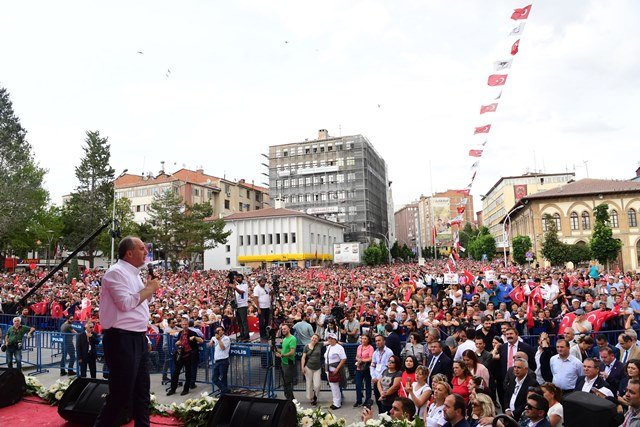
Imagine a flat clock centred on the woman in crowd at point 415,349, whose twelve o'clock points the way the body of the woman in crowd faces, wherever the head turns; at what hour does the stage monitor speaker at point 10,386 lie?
The stage monitor speaker is roughly at 12 o'clock from the woman in crowd.

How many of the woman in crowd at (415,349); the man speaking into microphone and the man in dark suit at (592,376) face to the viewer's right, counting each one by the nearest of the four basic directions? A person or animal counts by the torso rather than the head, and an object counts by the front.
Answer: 1

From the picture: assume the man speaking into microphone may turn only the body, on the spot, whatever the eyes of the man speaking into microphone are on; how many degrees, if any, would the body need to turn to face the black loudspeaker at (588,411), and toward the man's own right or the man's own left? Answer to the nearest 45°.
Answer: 0° — they already face it

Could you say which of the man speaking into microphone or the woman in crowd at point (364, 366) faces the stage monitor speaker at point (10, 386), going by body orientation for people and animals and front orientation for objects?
the woman in crowd

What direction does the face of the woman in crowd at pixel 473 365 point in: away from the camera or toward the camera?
toward the camera

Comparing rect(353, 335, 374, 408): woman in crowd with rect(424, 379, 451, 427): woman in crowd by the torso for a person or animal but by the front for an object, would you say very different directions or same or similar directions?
same or similar directions

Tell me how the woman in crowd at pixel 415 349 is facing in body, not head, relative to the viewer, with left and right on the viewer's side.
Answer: facing the viewer and to the left of the viewer

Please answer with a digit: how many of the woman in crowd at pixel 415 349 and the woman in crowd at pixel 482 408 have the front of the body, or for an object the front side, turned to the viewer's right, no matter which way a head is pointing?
0

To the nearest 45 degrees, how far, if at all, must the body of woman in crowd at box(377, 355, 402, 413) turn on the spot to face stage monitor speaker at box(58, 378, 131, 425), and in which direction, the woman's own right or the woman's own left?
0° — they already face it

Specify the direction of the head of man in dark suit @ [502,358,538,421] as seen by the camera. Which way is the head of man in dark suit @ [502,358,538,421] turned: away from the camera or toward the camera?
toward the camera

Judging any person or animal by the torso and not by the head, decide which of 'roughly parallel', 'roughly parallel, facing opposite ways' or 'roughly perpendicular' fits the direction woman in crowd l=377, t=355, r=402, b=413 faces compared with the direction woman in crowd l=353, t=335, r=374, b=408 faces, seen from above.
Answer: roughly parallel

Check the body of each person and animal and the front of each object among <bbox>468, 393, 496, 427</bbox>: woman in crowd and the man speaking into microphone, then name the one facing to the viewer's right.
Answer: the man speaking into microphone

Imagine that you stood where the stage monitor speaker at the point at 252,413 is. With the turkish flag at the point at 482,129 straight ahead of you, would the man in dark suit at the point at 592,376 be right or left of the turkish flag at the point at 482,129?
right

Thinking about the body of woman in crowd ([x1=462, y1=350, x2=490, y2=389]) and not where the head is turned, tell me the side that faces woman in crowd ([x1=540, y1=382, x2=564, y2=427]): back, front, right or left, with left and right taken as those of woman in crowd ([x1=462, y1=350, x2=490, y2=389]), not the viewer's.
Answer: left

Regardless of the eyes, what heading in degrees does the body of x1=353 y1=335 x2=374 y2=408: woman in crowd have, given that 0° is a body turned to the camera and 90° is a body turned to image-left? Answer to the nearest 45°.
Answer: approximately 45°

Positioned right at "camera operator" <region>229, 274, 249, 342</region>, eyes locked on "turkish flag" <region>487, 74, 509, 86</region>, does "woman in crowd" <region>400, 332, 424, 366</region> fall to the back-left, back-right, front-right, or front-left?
front-right

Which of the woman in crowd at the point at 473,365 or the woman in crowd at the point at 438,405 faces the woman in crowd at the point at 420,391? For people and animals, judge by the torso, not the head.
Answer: the woman in crowd at the point at 473,365

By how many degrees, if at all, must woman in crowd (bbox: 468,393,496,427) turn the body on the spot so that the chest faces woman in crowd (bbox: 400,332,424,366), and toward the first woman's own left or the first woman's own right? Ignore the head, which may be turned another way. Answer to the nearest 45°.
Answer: approximately 135° to the first woman's own right

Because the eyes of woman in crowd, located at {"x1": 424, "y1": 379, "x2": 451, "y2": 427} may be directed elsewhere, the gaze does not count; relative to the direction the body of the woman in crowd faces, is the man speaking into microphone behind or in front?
in front

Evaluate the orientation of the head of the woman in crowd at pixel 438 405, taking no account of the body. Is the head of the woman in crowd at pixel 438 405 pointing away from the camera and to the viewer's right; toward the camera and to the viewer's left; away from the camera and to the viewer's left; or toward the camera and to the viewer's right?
toward the camera and to the viewer's left

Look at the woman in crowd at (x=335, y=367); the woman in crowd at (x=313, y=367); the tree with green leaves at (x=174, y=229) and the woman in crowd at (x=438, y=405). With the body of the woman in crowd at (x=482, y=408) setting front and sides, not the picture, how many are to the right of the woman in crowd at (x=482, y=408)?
4
